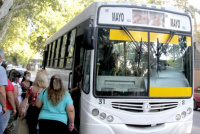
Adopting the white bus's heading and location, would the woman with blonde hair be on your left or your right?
on your right

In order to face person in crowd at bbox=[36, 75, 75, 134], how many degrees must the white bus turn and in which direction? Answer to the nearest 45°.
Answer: approximately 90° to its right

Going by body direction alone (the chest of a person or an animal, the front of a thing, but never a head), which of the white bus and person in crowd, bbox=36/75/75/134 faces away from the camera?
the person in crowd

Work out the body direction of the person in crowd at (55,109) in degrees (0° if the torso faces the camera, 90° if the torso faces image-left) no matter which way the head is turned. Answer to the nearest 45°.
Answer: approximately 180°

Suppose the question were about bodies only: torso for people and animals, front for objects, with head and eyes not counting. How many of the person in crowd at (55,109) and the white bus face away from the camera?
1

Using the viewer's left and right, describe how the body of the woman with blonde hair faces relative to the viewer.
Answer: facing away from the viewer and to the right of the viewer

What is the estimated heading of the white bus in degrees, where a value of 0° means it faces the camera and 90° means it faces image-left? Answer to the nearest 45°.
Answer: approximately 315°
